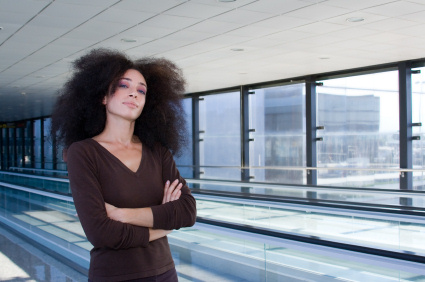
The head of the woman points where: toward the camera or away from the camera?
toward the camera

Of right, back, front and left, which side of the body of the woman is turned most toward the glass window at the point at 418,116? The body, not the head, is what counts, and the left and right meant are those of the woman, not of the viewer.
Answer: left

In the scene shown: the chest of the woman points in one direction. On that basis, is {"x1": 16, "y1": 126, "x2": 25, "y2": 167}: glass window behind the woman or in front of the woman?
behind

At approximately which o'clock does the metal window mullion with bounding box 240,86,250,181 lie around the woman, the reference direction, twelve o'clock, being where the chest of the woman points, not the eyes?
The metal window mullion is roughly at 8 o'clock from the woman.

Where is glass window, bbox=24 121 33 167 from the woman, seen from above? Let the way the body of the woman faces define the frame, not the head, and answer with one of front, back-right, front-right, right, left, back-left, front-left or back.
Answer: back-left

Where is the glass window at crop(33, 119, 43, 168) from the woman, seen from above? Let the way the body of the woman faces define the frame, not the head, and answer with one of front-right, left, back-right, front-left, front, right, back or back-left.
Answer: back-left

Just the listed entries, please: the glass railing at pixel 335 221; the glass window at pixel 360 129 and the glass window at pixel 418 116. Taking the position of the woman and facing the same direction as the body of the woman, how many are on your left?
3

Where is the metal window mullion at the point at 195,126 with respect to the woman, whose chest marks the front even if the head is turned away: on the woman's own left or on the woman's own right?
on the woman's own left

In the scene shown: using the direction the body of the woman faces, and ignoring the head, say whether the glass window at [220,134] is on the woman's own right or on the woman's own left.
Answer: on the woman's own left

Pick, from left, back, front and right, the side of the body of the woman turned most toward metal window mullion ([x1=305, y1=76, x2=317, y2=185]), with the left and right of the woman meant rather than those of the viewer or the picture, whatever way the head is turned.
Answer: left

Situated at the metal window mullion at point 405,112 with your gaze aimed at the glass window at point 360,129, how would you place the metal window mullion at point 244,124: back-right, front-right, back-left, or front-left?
front-left

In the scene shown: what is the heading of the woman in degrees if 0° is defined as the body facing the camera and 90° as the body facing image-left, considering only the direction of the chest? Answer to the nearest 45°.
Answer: approximately 315°

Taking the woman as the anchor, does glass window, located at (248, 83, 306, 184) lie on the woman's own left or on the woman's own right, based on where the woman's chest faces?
on the woman's own left

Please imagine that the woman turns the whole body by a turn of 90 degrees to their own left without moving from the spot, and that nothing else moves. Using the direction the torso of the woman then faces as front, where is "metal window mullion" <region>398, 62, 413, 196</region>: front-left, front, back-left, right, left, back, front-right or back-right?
front
